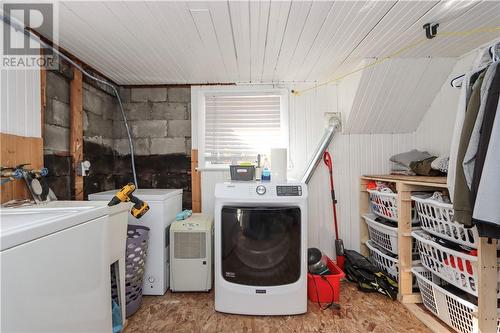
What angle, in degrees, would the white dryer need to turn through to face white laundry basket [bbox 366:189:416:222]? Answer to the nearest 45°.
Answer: approximately 90° to its left

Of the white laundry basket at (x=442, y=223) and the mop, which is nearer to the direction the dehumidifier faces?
the white laundry basket

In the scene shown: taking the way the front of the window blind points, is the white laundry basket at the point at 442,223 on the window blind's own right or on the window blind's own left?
on the window blind's own left

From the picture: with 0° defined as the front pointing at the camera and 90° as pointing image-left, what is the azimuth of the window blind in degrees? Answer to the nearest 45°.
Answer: approximately 0°

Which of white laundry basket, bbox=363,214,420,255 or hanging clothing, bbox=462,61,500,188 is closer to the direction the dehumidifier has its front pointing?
the hanging clothing

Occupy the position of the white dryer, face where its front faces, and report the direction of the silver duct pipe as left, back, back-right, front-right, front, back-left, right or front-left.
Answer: back-left

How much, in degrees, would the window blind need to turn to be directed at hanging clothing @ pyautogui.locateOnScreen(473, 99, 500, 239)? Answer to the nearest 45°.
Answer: approximately 45° to its left

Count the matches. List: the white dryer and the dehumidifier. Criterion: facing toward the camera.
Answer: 2

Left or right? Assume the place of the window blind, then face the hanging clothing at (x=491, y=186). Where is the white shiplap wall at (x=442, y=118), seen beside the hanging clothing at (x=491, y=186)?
left

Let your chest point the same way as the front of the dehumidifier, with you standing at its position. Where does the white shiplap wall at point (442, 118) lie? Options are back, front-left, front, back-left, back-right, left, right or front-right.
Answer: left

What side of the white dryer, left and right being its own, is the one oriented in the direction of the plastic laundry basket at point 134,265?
right

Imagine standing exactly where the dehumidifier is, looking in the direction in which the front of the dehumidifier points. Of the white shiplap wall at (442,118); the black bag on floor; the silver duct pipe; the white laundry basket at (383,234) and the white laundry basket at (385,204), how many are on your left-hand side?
5
